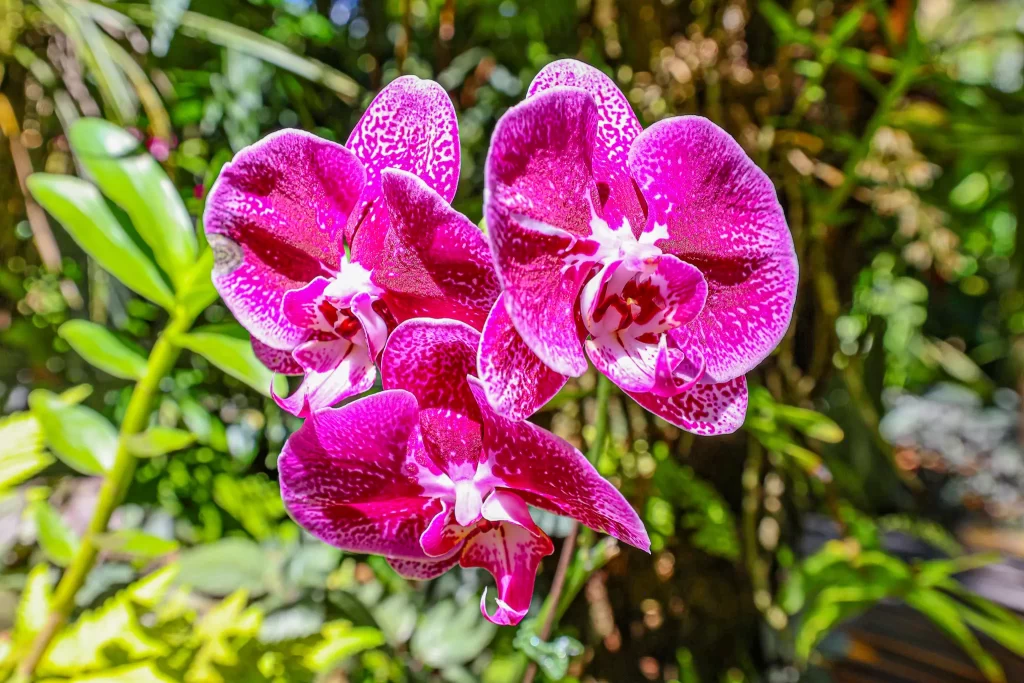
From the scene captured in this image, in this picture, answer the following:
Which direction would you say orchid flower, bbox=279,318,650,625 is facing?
toward the camera
